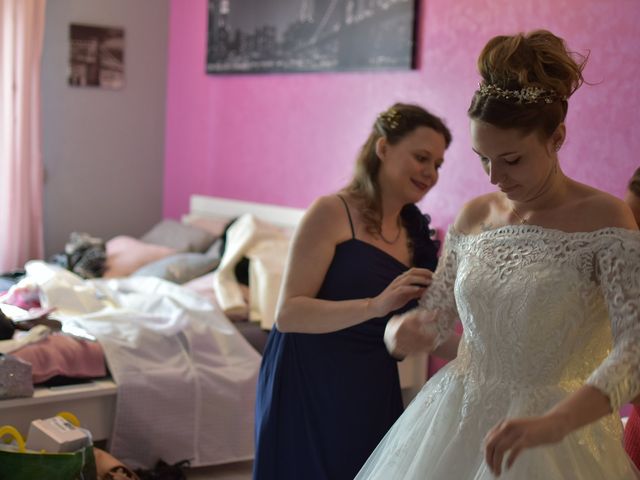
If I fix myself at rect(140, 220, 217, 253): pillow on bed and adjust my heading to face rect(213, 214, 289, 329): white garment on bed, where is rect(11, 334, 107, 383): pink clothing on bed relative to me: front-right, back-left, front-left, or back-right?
front-right

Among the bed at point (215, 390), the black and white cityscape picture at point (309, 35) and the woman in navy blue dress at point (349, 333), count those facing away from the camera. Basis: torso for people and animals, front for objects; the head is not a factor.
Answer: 0

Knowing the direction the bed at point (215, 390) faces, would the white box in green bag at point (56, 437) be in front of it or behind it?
in front

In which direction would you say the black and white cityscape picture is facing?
toward the camera

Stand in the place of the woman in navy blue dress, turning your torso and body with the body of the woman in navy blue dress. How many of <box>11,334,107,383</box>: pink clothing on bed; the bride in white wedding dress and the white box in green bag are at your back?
2

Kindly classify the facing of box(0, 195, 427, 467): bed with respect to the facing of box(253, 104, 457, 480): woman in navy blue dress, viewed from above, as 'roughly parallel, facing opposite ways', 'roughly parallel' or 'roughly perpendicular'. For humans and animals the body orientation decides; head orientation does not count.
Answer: roughly perpendicular

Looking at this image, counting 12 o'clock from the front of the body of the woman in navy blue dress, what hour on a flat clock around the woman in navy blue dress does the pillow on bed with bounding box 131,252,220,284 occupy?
The pillow on bed is roughly at 7 o'clock from the woman in navy blue dress.

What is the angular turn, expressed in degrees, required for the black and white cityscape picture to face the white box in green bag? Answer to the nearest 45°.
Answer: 0° — it already faces it

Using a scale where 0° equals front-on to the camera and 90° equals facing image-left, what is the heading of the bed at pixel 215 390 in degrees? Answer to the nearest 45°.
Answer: approximately 45°

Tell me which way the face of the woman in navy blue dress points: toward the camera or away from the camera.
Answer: toward the camera

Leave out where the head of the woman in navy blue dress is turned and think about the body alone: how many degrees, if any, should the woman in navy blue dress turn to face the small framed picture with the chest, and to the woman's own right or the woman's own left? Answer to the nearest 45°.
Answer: approximately 180°

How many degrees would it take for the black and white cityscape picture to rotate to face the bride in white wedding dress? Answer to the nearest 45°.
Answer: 0° — it already faces them

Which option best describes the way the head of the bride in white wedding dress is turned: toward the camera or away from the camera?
toward the camera

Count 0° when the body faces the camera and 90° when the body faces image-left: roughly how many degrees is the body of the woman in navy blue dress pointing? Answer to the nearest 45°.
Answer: approximately 315°

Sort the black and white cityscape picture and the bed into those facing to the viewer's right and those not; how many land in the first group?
0
